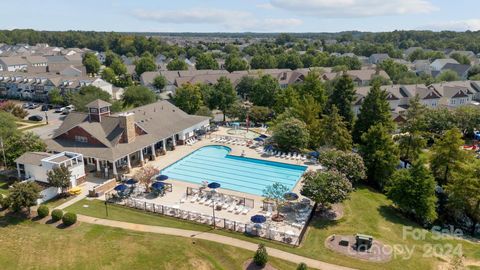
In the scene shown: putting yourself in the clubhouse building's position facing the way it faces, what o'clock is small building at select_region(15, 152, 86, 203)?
The small building is roughly at 3 o'clock from the clubhouse building.

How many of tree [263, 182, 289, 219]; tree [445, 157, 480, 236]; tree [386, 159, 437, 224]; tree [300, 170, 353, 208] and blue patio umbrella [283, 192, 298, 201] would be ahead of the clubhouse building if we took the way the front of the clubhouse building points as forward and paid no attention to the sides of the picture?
5

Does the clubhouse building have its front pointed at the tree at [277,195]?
yes

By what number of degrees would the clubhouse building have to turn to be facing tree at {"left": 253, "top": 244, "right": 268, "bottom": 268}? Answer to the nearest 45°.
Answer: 0° — it already faces it

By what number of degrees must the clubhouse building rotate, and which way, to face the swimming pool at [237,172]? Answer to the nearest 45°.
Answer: approximately 45° to its left

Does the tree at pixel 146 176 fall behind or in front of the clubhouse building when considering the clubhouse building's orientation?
in front

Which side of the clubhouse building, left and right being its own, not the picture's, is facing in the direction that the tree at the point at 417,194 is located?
front

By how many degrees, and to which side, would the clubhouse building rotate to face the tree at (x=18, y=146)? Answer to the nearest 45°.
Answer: approximately 135° to its right

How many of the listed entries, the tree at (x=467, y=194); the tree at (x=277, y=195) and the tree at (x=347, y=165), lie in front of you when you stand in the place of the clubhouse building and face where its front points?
3

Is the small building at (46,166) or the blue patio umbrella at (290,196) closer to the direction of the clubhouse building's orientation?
the blue patio umbrella

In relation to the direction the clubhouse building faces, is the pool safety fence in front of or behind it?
in front

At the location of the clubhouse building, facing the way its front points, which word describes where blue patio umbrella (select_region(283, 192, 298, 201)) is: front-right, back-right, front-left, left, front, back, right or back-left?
front

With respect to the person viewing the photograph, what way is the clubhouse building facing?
facing the viewer and to the right of the viewer
